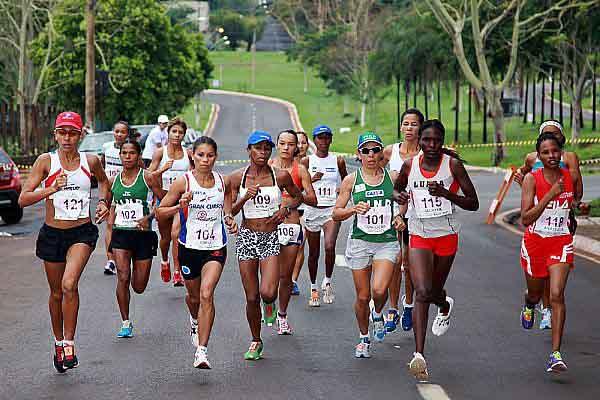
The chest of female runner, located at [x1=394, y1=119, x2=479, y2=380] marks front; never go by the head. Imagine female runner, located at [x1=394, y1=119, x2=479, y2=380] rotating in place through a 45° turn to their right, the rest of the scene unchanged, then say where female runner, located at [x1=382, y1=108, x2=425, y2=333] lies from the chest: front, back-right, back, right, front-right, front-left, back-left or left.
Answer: back-right

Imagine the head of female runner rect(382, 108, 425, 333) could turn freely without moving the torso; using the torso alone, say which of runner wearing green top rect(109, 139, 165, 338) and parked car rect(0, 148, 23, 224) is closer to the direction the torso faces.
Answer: the runner wearing green top

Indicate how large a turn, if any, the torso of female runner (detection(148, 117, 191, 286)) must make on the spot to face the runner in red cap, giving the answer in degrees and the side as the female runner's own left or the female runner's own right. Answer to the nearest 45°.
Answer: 0° — they already face them

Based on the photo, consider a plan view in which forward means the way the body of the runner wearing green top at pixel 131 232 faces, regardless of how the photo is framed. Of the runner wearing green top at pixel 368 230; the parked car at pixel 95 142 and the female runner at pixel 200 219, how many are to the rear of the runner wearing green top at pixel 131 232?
1

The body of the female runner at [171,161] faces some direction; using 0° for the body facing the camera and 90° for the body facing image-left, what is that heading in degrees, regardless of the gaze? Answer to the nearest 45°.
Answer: approximately 0°
